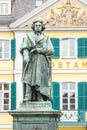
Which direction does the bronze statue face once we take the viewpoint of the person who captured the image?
facing the viewer
